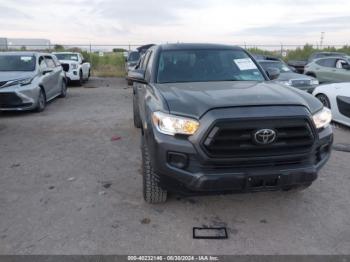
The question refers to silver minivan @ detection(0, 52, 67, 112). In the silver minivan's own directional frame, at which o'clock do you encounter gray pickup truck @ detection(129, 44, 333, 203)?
The gray pickup truck is roughly at 10 o'clock from the silver minivan.

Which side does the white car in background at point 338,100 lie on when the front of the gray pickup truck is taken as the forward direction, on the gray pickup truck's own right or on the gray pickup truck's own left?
on the gray pickup truck's own left

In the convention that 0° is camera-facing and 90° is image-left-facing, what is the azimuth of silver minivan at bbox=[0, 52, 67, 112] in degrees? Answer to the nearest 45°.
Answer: approximately 45°

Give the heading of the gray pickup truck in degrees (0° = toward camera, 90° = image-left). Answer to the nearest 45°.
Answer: approximately 315°

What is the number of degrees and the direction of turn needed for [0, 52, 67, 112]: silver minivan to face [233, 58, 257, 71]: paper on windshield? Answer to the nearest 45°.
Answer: approximately 90° to its left
